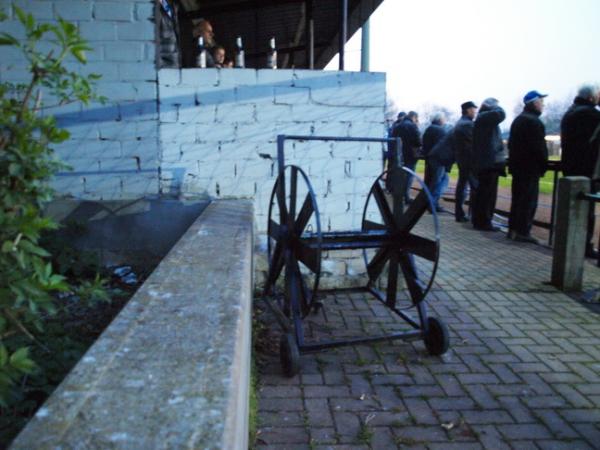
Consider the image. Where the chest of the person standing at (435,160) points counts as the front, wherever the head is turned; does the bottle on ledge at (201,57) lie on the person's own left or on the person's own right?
on the person's own right

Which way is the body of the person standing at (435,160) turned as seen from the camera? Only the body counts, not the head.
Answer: to the viewer's right

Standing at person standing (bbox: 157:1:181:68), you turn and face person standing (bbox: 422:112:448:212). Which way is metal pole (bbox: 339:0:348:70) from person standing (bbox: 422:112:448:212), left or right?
right

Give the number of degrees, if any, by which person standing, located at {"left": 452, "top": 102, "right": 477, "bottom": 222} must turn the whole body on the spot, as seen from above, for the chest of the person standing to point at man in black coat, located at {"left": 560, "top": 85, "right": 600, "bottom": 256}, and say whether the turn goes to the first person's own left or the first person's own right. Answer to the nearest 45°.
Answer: approximately 45° to the first person's own right

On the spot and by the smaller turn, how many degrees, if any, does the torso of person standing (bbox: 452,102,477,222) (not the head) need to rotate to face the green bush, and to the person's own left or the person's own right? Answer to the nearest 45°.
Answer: approximately 90° to the person's own right

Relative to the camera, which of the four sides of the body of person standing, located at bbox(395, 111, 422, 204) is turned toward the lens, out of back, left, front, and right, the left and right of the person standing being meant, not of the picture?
right

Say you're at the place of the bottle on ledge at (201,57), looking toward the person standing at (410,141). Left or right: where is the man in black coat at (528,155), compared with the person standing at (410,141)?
right

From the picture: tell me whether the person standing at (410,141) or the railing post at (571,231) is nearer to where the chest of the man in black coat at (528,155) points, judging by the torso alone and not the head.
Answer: the railing post

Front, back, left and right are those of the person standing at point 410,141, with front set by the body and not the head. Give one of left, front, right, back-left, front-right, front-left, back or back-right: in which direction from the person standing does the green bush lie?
right

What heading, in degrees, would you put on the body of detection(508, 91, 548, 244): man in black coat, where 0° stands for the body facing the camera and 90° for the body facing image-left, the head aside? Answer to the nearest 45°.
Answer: approximately 270°

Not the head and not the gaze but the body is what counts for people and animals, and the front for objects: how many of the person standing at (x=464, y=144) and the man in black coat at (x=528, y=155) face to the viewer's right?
2

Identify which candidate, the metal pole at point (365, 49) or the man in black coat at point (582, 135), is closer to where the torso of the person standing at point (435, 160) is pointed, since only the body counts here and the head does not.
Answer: the man in black coat

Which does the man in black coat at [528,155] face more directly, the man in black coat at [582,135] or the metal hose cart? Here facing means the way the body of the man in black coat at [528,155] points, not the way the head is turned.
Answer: the man in black coat

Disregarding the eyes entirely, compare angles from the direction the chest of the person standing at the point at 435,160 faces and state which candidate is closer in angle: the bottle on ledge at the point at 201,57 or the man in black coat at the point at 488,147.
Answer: the man in black coat

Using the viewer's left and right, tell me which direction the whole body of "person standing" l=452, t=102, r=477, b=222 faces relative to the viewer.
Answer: facing to the right of the viewer

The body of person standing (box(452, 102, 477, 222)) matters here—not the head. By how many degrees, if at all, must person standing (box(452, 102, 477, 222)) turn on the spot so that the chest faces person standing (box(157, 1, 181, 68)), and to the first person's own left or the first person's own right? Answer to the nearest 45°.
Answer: approximately 135° to the first person's own right

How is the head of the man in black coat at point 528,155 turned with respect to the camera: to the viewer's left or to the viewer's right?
to the viewer's right
